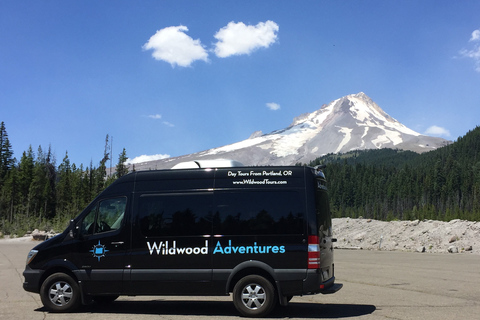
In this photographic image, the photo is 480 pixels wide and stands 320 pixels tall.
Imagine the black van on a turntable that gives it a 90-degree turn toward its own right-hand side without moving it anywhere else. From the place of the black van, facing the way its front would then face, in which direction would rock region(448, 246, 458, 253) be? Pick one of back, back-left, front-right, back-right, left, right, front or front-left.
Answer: front-right

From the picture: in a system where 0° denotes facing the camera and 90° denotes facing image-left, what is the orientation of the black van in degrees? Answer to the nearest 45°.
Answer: approximately 90°
